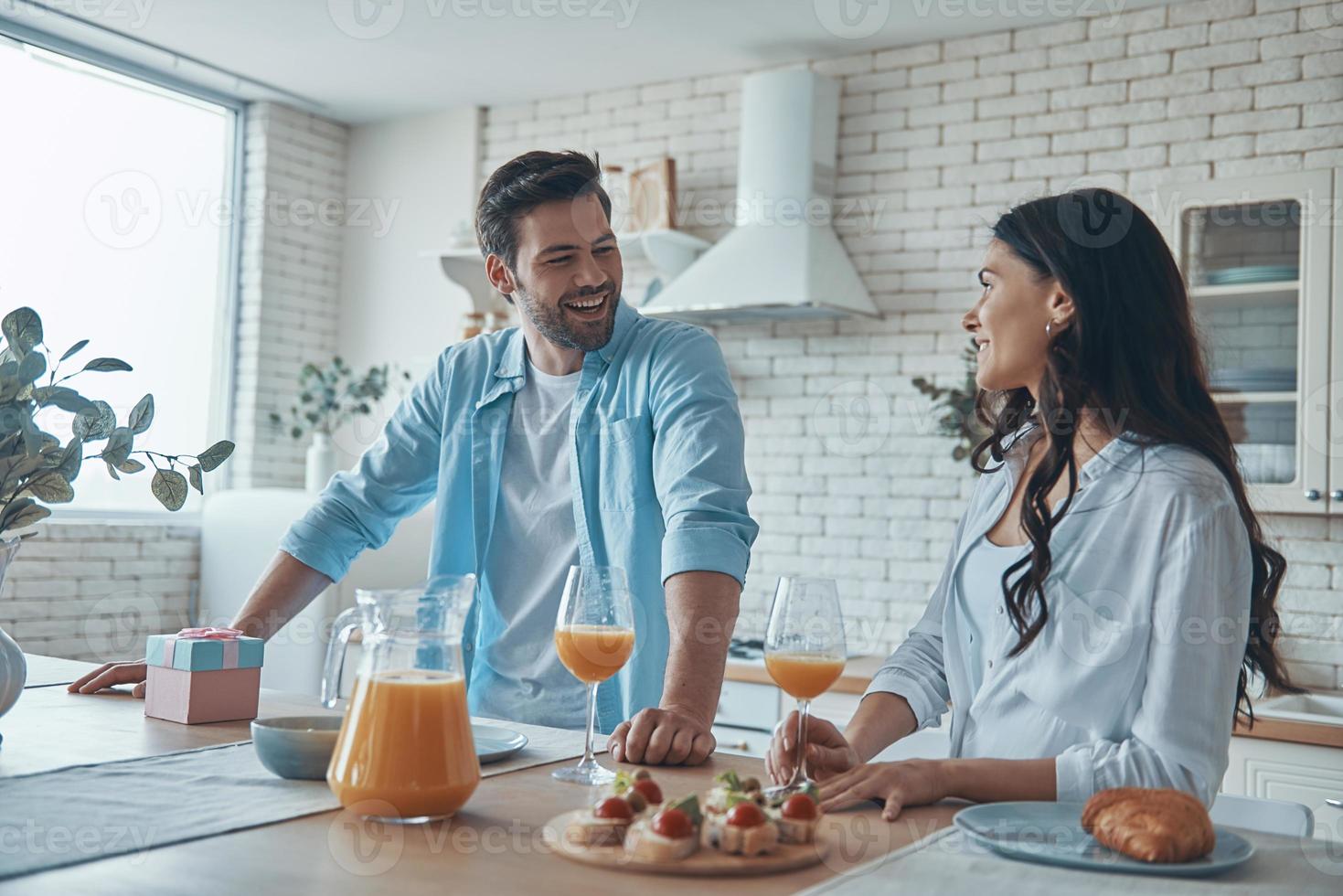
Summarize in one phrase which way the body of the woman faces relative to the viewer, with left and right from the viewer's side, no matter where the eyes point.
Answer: facing the viewer and to the left of the viewer

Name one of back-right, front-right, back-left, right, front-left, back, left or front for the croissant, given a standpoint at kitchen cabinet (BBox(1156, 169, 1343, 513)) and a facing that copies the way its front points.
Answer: front

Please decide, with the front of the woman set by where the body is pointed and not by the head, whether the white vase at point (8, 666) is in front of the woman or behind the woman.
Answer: in front

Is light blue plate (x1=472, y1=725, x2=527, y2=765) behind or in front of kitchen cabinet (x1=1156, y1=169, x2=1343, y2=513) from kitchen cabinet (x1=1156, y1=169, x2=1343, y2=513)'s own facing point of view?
in front

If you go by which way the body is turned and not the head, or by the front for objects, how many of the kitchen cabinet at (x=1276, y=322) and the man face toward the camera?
2

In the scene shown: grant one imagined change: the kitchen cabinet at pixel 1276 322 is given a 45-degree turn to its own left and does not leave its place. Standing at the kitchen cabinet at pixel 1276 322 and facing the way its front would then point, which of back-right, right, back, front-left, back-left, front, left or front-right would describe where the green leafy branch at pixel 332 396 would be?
back-right

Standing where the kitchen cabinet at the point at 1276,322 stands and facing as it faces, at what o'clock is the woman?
The woman is roughly at 12 o'clock from the kitchen cabinet.

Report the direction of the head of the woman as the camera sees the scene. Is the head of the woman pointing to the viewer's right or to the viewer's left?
to the viewer's left

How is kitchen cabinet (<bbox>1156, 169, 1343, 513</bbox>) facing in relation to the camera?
toward the camera

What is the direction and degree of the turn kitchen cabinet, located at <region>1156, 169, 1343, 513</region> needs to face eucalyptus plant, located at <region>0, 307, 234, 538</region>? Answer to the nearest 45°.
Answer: approximately 45° to its right

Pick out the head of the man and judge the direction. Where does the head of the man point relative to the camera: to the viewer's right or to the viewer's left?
to the viewer's right

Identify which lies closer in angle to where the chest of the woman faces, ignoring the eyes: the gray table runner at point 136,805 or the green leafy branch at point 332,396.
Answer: the gray table runner

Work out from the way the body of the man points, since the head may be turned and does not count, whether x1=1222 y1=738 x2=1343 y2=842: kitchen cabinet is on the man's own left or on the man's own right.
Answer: on the man's own left

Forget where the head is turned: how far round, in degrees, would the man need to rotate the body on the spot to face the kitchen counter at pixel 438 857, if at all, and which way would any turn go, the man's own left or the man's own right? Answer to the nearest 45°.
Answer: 0° — they already face it

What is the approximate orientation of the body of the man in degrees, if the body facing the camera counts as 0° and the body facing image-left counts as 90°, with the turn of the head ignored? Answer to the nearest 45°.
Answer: approximately 0°
